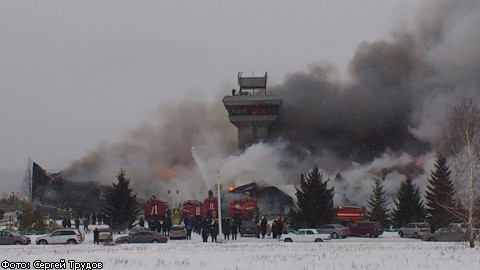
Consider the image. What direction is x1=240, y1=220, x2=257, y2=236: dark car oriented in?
away from the camera

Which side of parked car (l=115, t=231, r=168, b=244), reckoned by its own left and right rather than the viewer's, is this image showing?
left

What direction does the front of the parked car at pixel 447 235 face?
to the viewer's left

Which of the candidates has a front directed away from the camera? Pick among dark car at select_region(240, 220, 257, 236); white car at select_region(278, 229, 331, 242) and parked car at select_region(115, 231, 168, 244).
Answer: the dark car

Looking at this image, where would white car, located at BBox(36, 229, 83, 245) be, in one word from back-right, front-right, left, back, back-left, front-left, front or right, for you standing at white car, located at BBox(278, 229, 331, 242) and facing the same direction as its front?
front

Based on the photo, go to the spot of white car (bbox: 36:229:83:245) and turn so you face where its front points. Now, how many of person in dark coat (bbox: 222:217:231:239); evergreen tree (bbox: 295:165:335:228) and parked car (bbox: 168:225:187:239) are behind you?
3

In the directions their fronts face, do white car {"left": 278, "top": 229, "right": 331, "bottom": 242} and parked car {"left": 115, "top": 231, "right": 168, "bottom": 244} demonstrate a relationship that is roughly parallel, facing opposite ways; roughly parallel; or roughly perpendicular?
roughly parallel

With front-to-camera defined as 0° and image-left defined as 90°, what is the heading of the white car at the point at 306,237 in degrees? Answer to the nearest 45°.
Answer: approximately 90°

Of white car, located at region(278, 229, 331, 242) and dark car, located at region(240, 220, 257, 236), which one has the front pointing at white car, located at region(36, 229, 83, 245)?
white car, located at region(278, 229, 331, 242)

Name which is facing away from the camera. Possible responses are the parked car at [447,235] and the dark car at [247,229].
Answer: the dark car

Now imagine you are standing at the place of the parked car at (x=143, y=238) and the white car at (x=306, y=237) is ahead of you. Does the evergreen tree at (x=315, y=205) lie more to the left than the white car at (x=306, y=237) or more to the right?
left

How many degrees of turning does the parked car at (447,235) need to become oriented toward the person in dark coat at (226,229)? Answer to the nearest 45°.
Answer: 0° — it already faces them

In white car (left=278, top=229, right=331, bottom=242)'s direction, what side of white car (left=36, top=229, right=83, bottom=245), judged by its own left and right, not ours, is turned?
back

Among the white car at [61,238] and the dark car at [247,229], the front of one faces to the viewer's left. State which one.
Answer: the white car

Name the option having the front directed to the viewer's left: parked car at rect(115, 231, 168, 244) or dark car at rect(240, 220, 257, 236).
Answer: the parked car

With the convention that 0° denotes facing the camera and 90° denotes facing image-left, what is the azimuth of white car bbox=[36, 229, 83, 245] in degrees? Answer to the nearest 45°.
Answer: approximately 90°

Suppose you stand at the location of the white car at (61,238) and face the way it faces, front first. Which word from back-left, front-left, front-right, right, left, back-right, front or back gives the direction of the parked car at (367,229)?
back

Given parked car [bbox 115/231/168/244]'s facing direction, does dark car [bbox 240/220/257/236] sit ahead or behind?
behind
